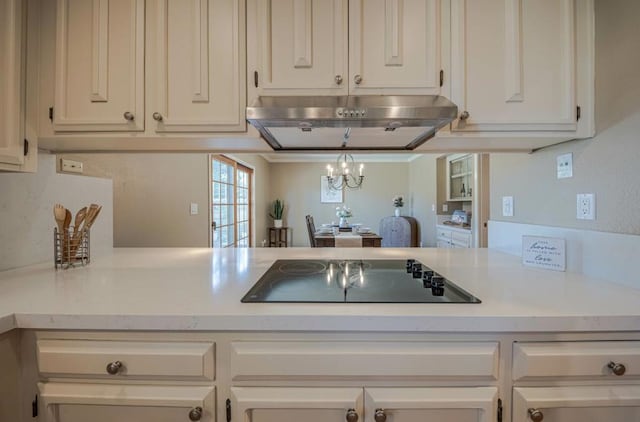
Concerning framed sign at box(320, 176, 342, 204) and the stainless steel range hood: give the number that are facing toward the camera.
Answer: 2

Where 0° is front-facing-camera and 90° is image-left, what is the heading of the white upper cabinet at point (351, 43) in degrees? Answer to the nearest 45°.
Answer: approximately 0°

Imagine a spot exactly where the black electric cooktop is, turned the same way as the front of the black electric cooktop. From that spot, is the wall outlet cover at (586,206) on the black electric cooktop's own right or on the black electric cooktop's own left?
on the black electric cooktop's own left

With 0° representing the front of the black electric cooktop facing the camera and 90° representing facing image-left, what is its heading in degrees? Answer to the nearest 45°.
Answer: approximately 0°

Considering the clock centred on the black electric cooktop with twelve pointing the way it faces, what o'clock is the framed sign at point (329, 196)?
The framed sign is roughly at 6 o'clock from the black electric cooktop.

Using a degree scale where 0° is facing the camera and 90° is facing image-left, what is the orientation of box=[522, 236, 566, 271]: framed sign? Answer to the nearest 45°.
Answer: approximately 45°
